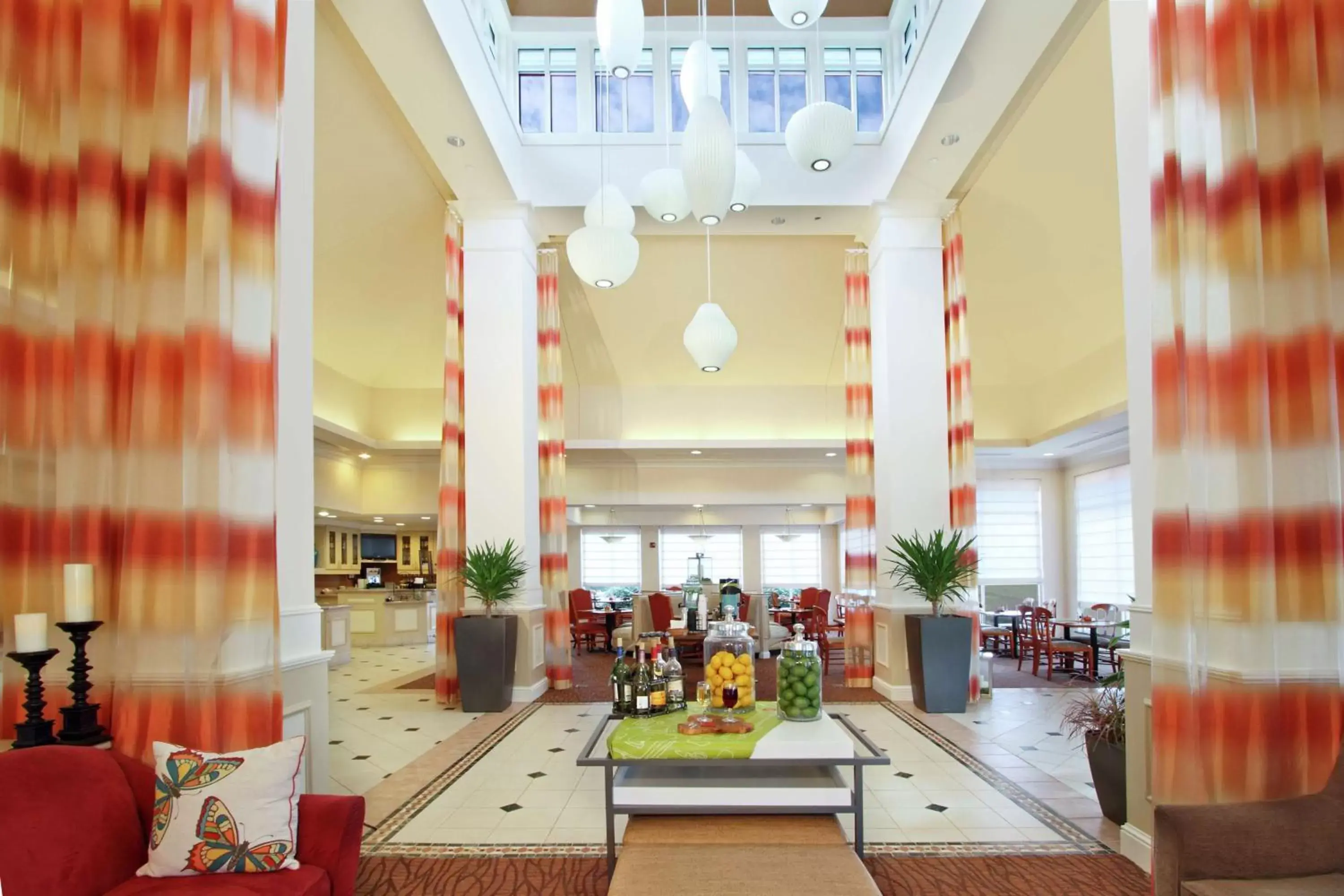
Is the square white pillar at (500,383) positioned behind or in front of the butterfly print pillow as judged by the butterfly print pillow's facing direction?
behind

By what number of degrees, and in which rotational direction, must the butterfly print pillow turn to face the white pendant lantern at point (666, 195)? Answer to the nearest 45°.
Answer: approximately 135° to its left

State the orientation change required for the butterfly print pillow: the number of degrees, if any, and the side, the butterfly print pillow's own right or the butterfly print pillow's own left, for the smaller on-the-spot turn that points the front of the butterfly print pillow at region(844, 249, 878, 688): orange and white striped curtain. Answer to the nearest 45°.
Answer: approximately 135° to the butterfly print pillow's own left

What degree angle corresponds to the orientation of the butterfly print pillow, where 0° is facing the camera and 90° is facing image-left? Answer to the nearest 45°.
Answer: approximately 0°

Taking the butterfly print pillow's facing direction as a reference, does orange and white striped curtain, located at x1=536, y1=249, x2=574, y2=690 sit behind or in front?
behind

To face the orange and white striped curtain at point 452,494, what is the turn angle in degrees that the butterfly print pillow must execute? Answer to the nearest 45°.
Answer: approximately 180°

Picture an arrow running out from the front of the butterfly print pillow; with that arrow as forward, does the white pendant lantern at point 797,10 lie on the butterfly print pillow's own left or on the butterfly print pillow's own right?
on the butterfly print pillow's own left
